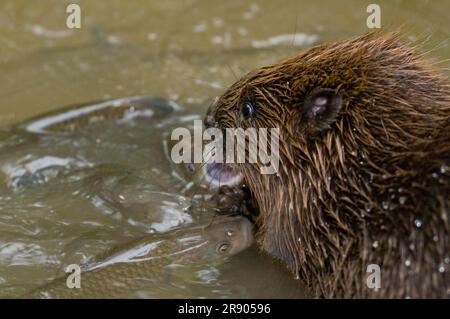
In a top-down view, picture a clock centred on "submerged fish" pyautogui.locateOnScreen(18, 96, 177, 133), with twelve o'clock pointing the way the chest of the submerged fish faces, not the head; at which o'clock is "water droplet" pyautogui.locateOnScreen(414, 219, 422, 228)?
The water droplet is roughly at 2 o'clock from the submerged fish.

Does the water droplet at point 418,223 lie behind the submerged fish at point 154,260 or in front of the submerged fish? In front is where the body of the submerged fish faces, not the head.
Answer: in front

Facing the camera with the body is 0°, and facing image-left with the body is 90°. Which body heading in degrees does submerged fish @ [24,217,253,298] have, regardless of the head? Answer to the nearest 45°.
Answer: approximately 270°

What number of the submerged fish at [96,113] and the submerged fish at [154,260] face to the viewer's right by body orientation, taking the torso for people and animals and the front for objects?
2

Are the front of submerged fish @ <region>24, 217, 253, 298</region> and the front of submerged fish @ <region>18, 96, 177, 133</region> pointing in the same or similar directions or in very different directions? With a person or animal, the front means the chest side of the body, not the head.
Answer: same or similar directions

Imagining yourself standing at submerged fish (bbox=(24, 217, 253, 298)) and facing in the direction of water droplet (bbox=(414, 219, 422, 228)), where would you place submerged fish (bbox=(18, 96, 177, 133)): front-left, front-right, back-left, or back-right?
back-left

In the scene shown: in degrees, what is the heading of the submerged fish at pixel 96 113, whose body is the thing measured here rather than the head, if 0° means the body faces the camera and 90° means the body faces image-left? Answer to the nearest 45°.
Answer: approximately 270°

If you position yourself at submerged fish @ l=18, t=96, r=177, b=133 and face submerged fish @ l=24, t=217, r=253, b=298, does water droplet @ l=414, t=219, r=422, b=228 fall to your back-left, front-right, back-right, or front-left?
front-left
